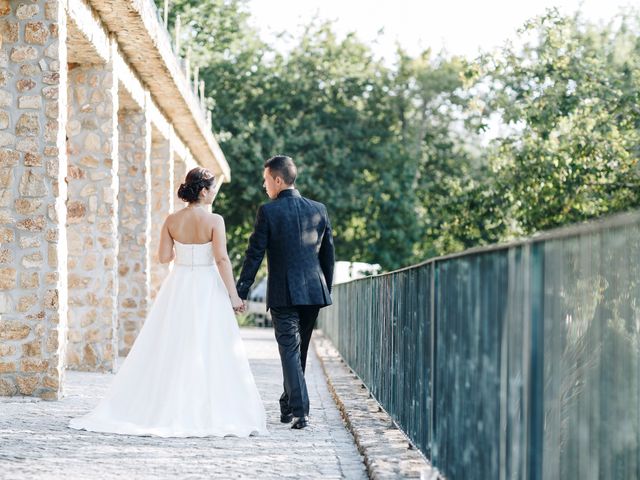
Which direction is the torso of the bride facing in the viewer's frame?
away from the camera

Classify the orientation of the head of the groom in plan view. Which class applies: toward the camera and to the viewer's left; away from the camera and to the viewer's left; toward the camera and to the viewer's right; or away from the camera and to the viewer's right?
away from the camera and to the viewer's left

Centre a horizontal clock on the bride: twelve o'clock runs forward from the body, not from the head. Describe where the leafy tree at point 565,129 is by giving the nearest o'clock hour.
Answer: The leafy tree is roughly at 1 o'clock from the bride.
